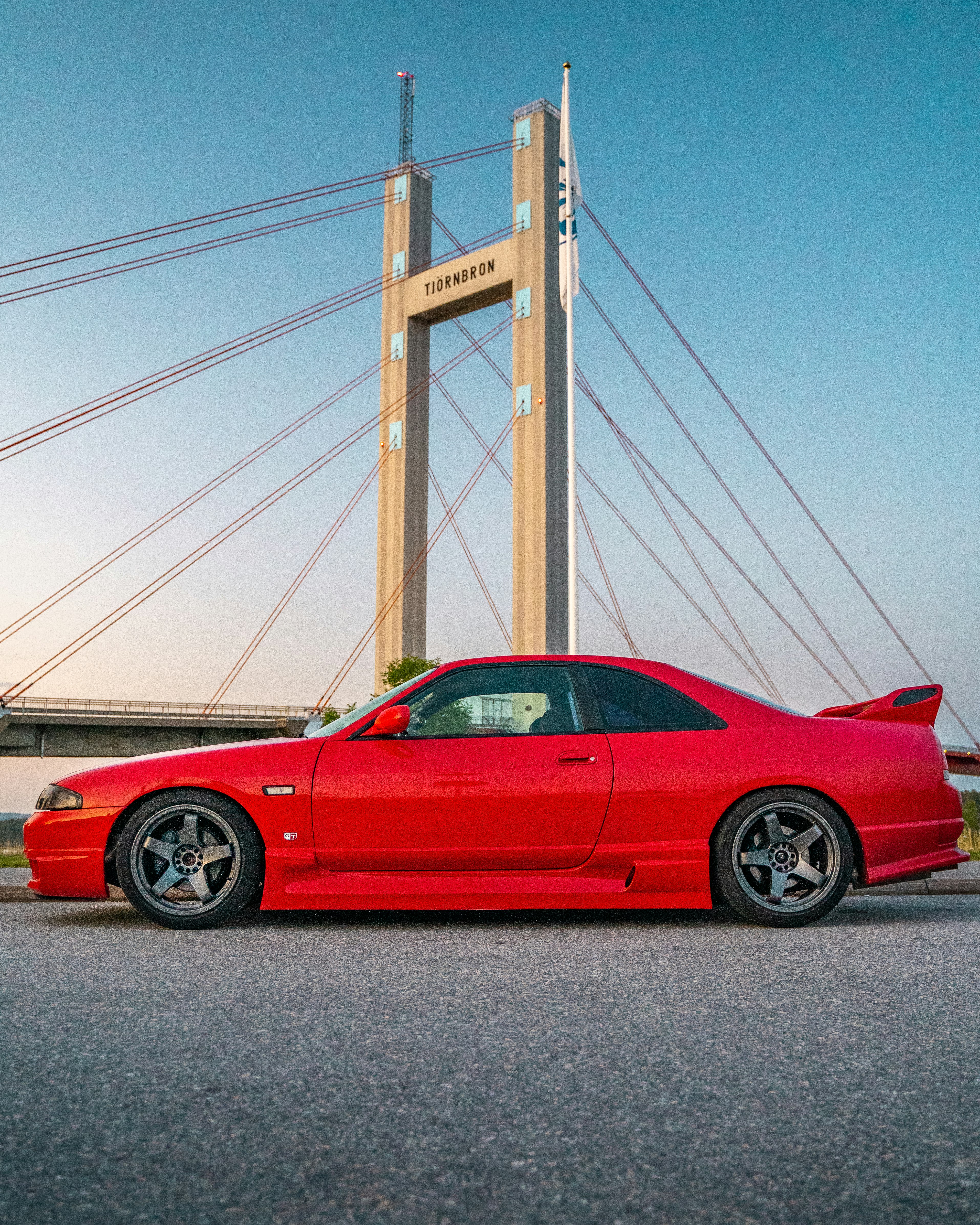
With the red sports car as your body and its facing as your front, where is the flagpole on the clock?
The flagpole is roughly at 3 o'clock from the red sports car.

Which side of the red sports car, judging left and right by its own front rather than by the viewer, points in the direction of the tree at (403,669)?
right

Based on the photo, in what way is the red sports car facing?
to the viewer's left
